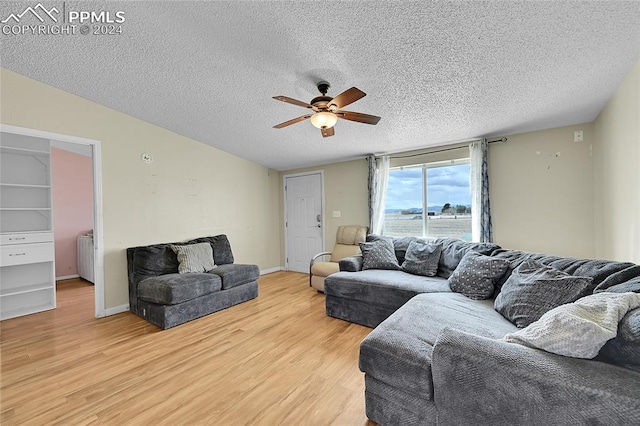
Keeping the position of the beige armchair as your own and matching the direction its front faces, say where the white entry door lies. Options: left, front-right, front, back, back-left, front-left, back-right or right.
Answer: right

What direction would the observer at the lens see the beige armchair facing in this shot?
facing the viewer and to the left of the viewer

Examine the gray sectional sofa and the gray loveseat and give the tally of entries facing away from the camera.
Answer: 0

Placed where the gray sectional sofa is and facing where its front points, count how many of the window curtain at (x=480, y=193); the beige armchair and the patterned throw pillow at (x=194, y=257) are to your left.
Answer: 0

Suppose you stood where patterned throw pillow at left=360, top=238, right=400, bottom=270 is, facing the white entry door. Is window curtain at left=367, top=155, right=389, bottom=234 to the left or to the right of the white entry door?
right

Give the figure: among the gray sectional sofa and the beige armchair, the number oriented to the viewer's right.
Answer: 0

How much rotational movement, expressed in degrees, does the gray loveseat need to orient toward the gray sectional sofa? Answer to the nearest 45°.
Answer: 0° — it already faces it

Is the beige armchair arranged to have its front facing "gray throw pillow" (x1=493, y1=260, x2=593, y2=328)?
no

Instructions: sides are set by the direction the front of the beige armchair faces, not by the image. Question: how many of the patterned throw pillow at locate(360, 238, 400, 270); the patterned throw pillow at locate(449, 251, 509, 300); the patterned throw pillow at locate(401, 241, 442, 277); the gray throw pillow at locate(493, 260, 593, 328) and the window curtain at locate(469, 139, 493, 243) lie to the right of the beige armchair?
0

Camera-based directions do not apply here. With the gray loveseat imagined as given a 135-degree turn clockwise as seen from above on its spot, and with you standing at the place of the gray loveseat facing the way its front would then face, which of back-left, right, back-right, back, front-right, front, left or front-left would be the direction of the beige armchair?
back

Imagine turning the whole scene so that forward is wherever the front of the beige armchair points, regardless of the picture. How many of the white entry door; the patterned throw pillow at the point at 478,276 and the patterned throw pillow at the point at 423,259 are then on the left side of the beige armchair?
2

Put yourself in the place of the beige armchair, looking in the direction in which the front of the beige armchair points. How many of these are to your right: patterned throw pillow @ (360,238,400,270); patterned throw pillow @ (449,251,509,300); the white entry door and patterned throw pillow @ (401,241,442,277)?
1

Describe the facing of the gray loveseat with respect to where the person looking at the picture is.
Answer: facing the viewer and to the right of the viewer
